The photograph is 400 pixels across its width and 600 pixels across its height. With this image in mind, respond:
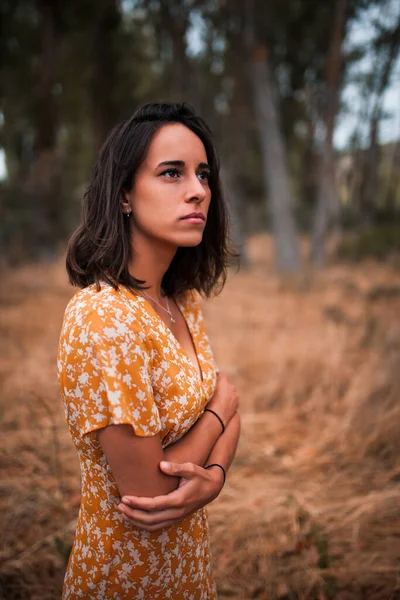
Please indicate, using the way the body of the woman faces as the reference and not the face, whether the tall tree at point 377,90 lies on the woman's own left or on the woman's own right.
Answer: on the woman's own left

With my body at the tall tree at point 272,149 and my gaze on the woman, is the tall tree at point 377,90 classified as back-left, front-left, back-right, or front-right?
back-left

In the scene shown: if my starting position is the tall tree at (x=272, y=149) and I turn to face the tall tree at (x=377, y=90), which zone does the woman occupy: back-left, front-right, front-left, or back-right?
back-right

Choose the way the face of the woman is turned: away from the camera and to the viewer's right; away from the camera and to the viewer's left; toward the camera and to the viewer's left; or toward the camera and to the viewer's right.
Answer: toward the camera and to the viewer's right

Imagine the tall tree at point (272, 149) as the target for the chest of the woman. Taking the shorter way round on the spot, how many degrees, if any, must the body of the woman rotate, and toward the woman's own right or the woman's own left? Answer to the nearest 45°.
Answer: approximately 135° to the woman's own left

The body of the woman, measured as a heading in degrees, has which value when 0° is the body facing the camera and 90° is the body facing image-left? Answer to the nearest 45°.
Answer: approximately 315°
